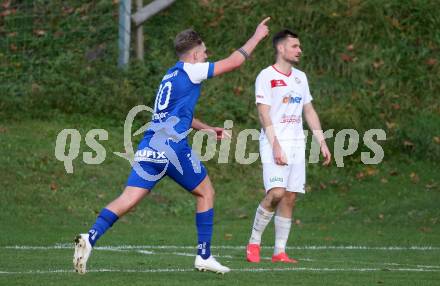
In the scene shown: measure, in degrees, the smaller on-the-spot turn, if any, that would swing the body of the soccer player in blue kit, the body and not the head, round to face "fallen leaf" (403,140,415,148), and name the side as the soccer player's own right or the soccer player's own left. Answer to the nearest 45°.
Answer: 0° — they already face it

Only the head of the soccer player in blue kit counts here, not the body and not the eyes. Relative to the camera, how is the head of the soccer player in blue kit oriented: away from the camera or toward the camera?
away from the camera

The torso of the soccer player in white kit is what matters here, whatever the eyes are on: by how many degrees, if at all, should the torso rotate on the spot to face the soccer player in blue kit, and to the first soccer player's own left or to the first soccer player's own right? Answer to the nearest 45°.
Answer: approximately 90° to the first soccer player's own right

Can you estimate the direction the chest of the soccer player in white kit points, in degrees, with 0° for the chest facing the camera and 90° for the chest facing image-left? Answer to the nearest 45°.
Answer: approximately 315°

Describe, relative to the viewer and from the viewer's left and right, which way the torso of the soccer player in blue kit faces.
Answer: facing away from the viewer and to the right of the viewer

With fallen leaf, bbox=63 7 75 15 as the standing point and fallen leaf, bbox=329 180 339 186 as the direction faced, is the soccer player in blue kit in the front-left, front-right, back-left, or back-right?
front-right

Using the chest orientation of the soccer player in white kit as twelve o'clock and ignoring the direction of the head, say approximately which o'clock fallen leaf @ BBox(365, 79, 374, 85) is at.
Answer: The fallen leaf is roughly at 8 o'clock from the soccer player in white kit.

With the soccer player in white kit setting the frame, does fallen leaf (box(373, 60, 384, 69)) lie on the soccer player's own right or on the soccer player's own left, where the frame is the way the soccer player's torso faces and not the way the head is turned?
on the soccer player's own left

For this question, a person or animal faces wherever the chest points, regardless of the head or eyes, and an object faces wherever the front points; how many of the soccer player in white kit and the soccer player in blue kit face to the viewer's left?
0

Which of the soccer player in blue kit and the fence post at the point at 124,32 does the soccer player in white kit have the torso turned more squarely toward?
the soccer player in blue kit

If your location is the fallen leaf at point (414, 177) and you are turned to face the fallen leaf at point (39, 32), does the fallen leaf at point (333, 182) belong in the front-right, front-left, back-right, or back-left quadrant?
front-left

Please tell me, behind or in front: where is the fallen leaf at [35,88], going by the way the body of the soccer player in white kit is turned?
behind

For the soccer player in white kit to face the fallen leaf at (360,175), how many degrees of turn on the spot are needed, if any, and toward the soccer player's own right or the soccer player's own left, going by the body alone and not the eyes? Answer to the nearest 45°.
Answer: approximately 135° to the soccer player's own left
